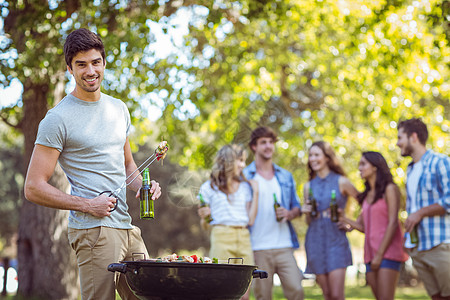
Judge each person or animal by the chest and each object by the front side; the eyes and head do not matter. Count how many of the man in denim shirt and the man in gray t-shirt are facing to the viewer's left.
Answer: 0

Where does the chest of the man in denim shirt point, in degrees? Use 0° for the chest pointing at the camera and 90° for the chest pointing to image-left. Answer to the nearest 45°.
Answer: approximately 0°

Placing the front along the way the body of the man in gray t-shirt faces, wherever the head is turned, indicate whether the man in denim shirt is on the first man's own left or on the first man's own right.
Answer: on the first man's own left

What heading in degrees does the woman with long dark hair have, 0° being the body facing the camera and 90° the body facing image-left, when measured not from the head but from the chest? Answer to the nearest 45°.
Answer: approximately 45°

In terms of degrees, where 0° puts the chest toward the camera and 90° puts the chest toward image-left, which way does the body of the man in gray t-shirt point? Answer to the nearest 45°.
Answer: approximately 315°

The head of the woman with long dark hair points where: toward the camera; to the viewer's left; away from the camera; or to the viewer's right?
to the viewer's left

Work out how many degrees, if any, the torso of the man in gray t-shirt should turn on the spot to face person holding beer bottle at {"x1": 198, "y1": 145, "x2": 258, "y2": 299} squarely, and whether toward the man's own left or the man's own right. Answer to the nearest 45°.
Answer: approximately 90° to the man's own left

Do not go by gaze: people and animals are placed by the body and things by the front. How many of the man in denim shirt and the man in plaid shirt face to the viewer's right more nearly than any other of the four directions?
0

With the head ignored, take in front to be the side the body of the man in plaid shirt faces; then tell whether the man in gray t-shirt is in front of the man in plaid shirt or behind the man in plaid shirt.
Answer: in front

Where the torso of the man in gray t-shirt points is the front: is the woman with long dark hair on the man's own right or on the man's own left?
on the man's own left

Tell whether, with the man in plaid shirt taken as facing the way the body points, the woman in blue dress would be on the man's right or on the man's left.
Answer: on the man's right
